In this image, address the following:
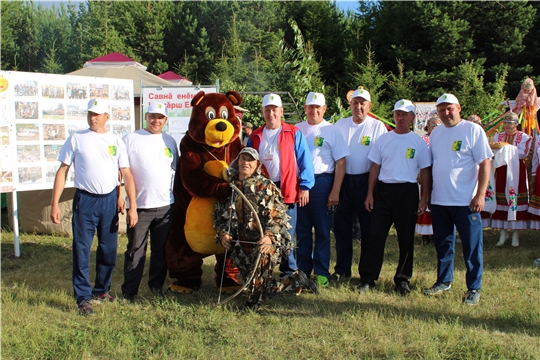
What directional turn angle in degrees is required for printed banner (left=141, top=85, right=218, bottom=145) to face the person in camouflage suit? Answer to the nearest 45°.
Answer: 0° — it already faces them

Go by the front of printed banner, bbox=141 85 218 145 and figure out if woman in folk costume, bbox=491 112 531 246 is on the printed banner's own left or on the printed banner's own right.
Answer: on the printed banner's own left

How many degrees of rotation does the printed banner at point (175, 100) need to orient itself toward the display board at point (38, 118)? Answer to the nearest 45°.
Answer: approximately 45° to its right

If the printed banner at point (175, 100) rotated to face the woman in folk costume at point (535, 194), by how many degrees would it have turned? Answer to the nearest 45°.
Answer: approximately 45° to its left

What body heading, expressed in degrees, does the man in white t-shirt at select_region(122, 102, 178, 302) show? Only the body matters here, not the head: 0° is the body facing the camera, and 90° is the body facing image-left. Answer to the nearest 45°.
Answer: approximately 315°

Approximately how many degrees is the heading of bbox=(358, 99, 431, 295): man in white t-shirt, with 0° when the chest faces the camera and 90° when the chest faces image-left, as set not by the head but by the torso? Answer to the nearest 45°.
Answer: approximately 0°

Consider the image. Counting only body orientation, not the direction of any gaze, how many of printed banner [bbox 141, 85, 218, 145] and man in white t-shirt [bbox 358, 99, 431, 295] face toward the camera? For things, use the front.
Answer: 2

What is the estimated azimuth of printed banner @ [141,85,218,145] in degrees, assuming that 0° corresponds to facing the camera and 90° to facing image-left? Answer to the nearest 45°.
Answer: approximately 0°
